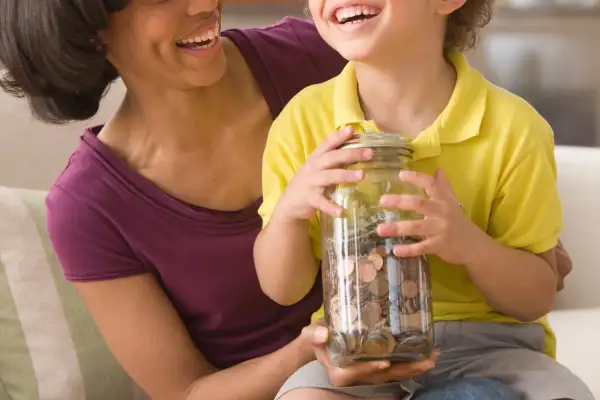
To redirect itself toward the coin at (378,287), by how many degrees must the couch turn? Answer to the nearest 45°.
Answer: approximately 45° to its left

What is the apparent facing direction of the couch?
toward the camera

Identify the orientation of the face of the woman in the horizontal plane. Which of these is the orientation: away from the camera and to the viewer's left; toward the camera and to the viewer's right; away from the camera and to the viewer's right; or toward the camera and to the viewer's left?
toward the camera and to the viewer's right

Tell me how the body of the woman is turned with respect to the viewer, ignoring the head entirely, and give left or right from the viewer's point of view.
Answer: facing the viewer and to the right of the viewer

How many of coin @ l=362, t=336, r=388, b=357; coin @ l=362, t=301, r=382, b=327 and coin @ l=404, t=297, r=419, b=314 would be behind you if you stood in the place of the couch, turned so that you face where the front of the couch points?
0
